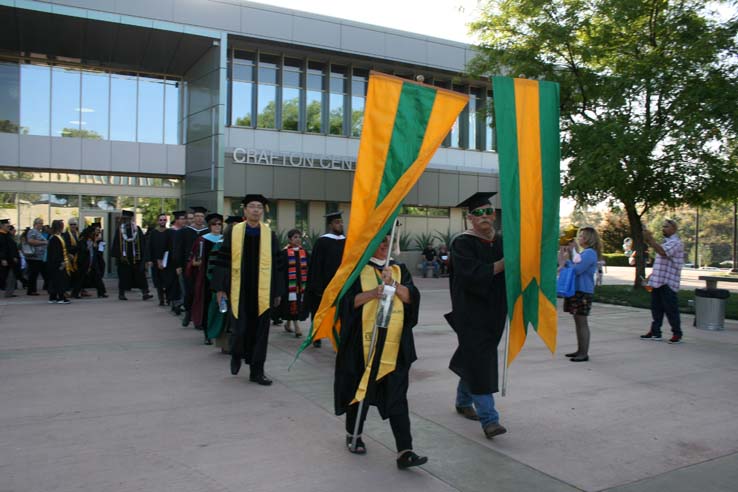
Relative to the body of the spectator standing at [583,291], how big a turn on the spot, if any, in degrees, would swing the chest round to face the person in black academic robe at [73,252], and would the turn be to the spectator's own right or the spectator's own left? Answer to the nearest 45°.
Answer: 0° — they already face them

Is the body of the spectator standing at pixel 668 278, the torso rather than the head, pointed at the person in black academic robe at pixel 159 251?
yes

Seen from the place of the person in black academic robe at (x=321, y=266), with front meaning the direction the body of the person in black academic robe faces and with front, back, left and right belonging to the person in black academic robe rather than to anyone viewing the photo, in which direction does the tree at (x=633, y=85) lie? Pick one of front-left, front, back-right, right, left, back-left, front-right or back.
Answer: left

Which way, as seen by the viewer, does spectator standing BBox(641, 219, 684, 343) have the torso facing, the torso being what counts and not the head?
to the viewer's left

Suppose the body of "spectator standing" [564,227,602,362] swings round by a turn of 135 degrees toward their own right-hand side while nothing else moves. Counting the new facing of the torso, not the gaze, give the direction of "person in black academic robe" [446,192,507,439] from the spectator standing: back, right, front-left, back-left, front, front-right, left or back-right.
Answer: back-right

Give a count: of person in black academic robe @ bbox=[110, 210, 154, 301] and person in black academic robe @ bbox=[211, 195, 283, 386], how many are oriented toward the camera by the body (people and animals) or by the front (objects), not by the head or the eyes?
2

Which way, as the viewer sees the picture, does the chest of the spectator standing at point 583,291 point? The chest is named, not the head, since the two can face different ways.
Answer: to the viewer's left

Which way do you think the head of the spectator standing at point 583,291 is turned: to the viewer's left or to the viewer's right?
to the viewer's left

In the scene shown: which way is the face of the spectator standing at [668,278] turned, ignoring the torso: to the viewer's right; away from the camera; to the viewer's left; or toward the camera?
to the viewer's left
